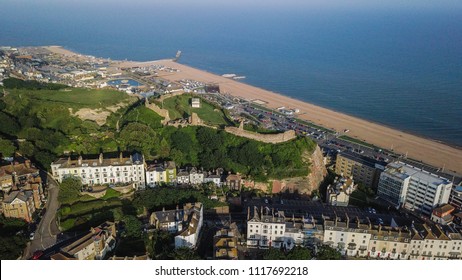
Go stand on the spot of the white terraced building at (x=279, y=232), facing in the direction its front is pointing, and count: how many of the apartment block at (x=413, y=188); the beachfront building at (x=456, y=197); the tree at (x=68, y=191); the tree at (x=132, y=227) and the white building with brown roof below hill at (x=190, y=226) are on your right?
3

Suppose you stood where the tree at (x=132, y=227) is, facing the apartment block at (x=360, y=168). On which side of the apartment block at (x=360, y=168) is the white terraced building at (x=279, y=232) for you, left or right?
right

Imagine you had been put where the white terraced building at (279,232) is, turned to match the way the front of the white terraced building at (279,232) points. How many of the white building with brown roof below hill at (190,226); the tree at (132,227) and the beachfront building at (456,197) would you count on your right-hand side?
2

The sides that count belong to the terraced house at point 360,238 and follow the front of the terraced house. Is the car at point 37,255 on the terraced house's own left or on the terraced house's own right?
on the terraced house's own right

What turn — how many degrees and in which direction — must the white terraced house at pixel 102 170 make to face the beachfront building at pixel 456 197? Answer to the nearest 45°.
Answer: approximately 90° to its left

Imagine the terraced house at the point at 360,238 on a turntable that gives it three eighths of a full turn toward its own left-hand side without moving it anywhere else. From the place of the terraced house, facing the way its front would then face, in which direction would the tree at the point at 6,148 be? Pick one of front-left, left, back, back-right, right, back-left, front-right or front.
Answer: back-left

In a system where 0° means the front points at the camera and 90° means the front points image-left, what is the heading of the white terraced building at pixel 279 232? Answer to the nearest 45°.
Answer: approximately 0°

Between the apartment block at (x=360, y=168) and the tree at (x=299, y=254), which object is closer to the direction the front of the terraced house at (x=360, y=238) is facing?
the tree

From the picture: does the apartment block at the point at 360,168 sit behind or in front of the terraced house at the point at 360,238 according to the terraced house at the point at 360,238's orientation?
behind

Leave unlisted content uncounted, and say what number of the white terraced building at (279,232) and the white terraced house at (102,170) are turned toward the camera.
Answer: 2

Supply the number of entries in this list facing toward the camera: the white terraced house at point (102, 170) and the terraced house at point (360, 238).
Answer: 2
